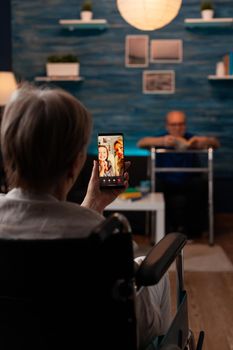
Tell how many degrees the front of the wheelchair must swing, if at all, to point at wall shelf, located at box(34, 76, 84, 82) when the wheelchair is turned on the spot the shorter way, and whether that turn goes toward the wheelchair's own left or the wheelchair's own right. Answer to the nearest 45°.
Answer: approximately 45° to the wheelchair's own left

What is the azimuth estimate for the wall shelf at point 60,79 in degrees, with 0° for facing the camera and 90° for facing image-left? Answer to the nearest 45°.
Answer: approximately 0°

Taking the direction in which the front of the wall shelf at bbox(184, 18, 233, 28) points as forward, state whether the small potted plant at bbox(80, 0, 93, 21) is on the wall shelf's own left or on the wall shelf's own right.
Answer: on the wall shelf's own right

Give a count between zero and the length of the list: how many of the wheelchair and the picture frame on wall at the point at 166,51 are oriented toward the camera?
1

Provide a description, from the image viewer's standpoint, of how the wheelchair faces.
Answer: facing away from the viewer and to the right of the viewer

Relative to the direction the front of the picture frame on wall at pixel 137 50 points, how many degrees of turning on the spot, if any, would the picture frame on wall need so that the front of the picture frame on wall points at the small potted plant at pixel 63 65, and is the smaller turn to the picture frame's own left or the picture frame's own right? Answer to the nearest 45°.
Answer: approximately 90° to the picture frame's own right

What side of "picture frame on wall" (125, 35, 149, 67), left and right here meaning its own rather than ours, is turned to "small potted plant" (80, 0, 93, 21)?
right

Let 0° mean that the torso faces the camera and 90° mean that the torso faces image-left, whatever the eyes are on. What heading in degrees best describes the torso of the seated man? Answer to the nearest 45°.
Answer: approximately 0°

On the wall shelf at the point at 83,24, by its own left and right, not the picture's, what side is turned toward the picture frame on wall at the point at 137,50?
left

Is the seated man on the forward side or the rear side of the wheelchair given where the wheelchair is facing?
on the forward side

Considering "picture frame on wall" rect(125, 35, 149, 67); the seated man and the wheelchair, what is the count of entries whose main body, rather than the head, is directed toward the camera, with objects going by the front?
2
